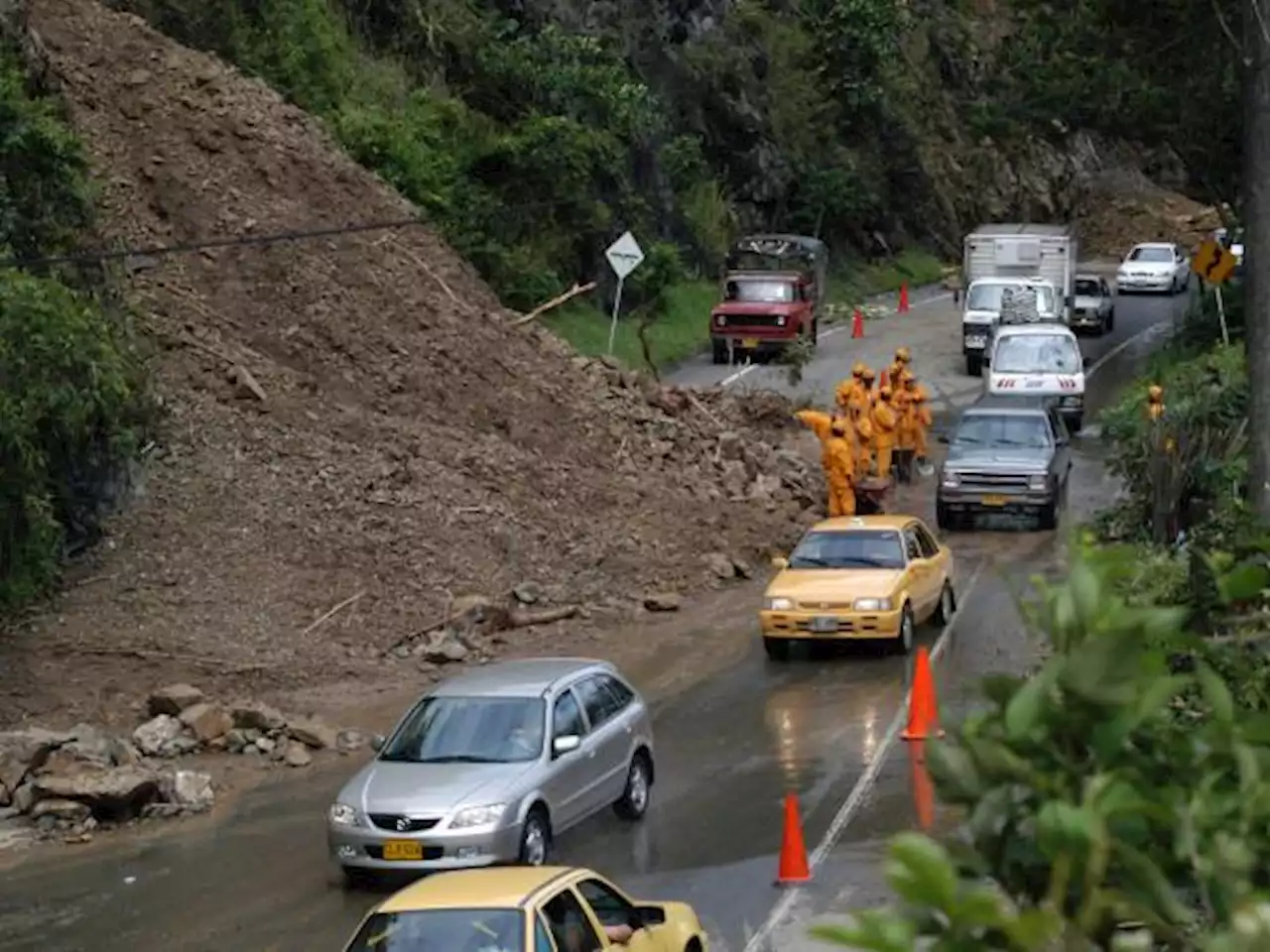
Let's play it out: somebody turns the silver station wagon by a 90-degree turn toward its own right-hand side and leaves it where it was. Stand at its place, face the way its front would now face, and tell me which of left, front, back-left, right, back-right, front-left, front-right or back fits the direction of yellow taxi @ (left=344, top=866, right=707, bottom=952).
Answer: back-left

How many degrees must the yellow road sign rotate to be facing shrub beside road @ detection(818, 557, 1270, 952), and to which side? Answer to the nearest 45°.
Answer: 0° — it already faces it

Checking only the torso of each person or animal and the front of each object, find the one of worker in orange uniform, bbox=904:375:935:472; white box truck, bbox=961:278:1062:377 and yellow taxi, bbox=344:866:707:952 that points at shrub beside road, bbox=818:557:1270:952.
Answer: the white box truck

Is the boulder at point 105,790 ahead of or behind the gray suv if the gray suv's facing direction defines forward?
ahead

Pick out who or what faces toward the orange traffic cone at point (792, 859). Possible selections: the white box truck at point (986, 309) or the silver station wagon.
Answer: the white box truck

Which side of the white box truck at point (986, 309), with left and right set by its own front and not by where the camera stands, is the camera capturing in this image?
front

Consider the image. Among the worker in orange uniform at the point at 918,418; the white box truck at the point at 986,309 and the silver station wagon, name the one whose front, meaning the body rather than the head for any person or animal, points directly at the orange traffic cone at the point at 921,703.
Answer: the white box truck

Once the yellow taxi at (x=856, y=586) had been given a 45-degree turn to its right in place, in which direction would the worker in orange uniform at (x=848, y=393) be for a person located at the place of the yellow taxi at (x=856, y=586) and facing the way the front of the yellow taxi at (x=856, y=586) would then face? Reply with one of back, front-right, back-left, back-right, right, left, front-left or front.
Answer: right

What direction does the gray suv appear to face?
toward the camera

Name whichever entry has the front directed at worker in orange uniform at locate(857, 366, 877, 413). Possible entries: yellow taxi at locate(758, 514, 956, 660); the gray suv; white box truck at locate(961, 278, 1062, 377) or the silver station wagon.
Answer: the white box truck

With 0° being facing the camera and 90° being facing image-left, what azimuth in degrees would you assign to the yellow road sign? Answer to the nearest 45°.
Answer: approximately 0°

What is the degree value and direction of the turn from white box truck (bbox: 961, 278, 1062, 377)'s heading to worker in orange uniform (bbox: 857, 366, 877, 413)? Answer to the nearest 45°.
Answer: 0° — it already faces them

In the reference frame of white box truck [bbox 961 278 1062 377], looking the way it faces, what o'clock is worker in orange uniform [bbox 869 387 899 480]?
The worker in orange uniform is roughly at 12 o'clock from the white box truck.
